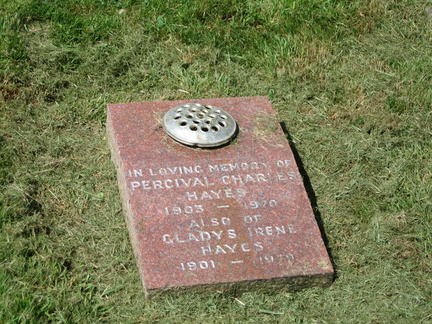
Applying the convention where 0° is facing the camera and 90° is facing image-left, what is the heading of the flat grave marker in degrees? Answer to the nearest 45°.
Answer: approximately 0°
